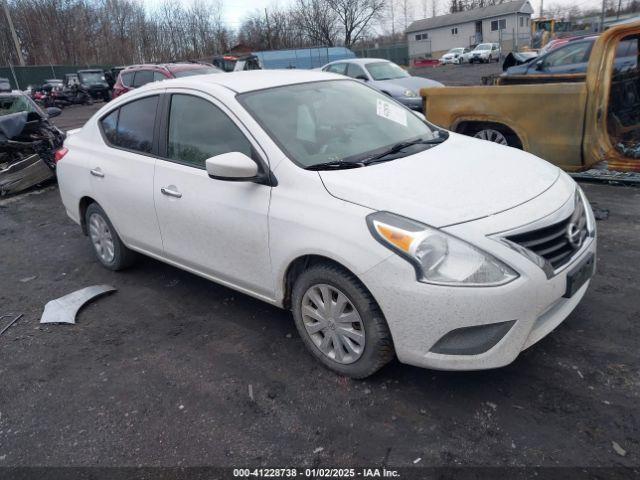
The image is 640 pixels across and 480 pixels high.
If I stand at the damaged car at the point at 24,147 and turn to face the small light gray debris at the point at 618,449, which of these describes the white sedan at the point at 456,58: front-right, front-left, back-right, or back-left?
back-left

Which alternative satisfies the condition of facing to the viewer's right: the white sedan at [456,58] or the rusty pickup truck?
the rusty pickup truck

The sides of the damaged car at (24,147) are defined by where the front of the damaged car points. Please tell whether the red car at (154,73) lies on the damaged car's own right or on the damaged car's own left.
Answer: on the damaged car's own left

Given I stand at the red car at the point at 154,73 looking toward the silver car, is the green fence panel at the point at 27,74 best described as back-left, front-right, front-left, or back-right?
back-left

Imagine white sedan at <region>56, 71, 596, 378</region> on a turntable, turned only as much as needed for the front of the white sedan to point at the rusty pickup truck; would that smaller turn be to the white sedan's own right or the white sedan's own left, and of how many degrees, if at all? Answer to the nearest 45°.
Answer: approximately 90° to the white sedan's own left

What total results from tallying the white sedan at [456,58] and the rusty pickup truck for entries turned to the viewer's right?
1

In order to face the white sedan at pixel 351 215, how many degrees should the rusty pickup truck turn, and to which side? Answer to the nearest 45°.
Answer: approximately 90° to its right

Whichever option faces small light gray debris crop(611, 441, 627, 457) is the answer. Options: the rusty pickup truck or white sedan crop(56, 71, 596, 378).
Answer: the white sedan

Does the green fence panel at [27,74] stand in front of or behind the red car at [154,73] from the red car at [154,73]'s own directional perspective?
behind

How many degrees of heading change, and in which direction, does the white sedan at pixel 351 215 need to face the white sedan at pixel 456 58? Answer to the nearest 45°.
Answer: approximately 135° to its left

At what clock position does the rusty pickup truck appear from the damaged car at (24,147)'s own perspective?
The rusty pickup truck is roughly at 12 o'clock from the damaged car.

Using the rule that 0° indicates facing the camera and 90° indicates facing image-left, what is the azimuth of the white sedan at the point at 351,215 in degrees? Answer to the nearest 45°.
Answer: approximately 315°

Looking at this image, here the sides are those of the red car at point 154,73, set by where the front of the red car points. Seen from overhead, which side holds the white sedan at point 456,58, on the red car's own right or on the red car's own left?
on the red car's own left

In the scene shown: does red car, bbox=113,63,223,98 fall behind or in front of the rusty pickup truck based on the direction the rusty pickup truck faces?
behind

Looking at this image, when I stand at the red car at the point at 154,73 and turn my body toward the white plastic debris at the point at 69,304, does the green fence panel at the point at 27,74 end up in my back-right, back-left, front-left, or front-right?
back-right
